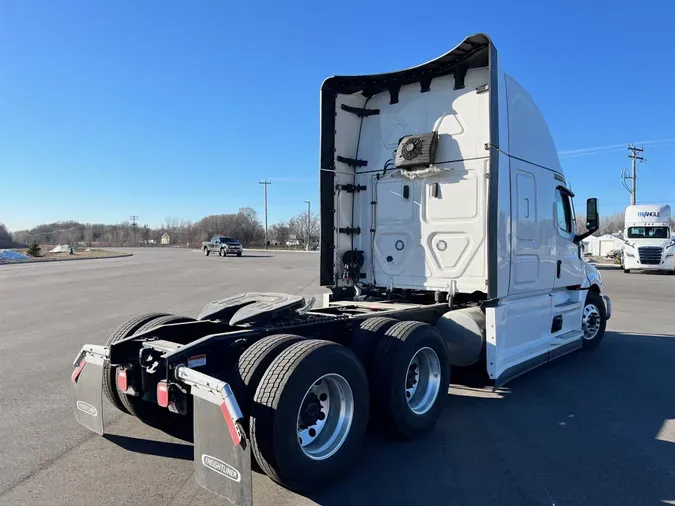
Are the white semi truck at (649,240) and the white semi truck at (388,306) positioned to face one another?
yes

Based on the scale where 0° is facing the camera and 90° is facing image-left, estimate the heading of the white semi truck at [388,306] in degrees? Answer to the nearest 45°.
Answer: approximately 225°

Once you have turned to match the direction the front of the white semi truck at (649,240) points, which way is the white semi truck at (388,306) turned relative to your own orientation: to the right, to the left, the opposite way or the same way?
the opposite way

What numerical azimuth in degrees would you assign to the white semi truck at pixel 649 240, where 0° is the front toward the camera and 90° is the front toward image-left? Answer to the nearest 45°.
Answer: approximately 0°

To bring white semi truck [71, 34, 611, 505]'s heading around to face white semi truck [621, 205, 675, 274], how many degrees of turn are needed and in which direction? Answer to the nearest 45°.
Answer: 0° — it already faces it

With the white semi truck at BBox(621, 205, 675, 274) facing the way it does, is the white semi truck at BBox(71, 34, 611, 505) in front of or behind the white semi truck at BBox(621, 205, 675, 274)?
in front

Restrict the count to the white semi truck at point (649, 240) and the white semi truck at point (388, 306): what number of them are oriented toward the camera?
1
